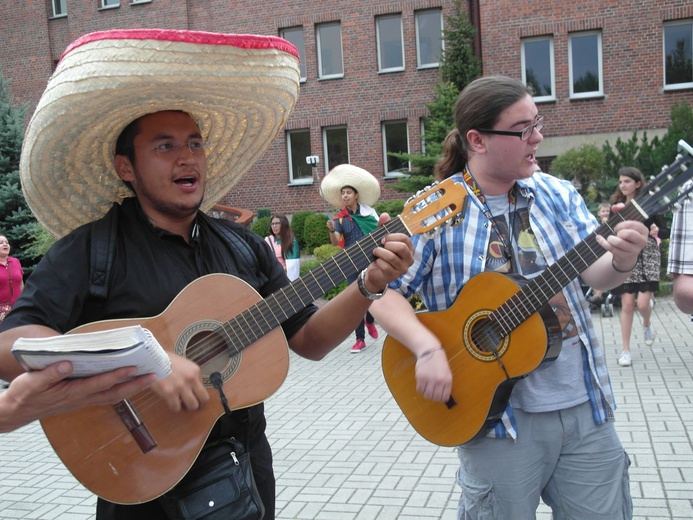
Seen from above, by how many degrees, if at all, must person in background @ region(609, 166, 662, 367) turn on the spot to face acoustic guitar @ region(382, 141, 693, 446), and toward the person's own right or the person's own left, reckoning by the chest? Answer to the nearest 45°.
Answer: approximately 45° to the person's own left

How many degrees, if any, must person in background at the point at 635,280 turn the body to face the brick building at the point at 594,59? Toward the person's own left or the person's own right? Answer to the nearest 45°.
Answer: approximately 135° to the person's own right

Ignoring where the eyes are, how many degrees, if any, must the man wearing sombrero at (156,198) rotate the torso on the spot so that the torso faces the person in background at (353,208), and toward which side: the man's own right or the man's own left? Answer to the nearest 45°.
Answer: approximately 135° to the man's own left

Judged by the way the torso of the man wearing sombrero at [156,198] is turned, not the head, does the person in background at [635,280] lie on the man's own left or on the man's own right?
on the man's own left

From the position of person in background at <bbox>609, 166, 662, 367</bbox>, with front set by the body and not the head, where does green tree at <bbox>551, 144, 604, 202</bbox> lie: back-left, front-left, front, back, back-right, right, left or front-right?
back-right

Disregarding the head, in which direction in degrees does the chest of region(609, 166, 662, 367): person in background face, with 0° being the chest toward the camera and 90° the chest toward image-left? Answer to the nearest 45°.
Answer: approximately 45°

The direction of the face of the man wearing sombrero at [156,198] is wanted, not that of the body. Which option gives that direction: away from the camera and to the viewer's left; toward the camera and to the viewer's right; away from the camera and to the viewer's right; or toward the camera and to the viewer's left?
toward the camera and to the viewer's right

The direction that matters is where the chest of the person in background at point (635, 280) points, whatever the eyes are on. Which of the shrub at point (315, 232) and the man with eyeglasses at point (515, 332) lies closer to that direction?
the man with eyeglasses

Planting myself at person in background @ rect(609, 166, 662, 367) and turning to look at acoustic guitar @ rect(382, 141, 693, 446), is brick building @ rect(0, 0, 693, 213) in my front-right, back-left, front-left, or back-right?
back-right

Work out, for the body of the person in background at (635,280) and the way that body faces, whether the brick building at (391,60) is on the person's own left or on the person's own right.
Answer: on the person's own right

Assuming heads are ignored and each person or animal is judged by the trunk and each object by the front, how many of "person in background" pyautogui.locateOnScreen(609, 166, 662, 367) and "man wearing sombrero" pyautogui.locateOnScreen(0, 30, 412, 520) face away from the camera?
0
